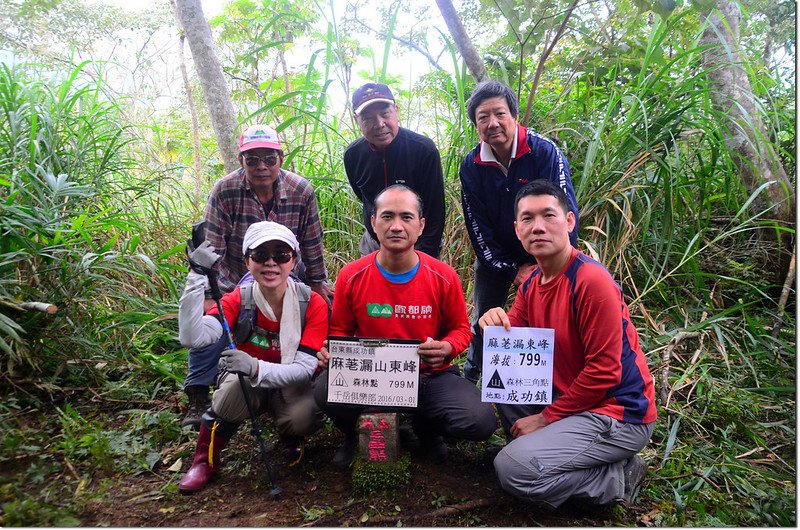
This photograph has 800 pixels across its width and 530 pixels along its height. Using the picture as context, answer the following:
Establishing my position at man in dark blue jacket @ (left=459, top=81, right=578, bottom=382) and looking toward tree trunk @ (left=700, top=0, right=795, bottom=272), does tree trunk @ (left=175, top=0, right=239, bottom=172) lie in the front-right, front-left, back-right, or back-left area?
back-left

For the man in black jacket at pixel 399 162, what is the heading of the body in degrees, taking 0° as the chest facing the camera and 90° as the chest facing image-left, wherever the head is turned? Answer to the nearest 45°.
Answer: approximately 0°

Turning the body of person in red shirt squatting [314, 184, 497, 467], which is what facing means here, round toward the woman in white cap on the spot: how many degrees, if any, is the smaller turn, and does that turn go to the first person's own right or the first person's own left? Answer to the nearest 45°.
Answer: approximately 90° to the first person's own right

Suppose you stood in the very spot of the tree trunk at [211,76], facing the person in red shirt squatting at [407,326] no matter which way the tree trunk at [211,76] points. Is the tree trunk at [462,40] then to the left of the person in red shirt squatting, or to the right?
left

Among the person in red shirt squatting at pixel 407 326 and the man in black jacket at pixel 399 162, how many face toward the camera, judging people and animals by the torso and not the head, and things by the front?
2

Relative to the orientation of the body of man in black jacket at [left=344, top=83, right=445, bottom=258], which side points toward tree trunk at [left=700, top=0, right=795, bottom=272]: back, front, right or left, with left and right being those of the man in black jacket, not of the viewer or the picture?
left

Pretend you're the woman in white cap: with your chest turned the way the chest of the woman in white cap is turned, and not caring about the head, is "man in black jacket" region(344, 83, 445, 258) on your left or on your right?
on your left

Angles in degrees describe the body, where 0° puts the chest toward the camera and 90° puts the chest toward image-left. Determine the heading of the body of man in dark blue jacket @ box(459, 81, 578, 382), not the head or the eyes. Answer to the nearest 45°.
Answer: approximately 0°
